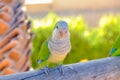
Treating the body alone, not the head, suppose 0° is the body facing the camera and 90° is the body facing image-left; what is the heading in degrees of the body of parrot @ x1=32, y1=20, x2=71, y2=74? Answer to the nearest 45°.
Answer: approximately 315°
